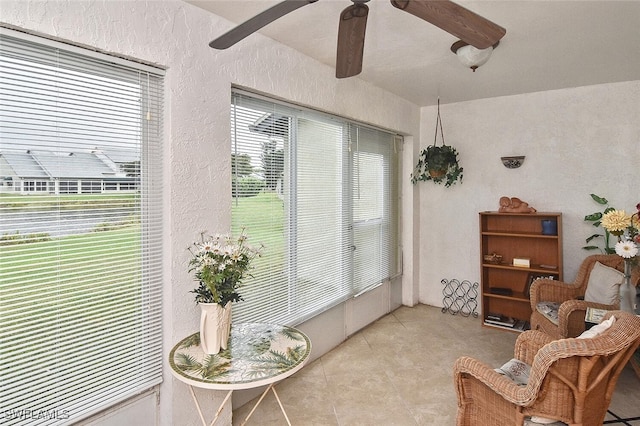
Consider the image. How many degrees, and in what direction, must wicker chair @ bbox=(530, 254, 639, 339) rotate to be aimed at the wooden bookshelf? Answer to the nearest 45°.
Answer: approximately 90° to its right

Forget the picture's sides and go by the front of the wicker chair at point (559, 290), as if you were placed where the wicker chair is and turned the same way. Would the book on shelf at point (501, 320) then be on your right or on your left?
on your right

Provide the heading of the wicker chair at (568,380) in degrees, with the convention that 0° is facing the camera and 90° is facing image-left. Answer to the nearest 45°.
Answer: approximately 135°

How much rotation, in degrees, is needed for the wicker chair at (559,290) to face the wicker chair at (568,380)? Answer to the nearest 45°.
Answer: approximately 45° to its left

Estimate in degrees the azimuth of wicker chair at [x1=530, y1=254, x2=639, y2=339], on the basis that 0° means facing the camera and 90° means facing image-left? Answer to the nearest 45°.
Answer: approximately 45°
